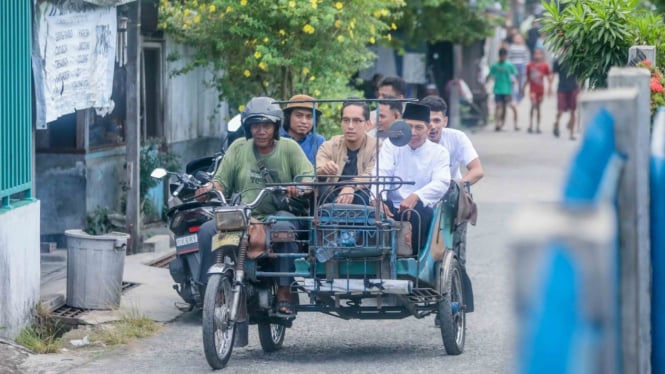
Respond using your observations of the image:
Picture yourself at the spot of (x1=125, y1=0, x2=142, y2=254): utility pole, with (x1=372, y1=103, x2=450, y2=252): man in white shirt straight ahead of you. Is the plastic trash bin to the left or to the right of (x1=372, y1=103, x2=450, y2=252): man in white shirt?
right

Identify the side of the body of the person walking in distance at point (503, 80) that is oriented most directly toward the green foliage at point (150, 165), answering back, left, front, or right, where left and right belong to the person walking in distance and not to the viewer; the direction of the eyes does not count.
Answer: front

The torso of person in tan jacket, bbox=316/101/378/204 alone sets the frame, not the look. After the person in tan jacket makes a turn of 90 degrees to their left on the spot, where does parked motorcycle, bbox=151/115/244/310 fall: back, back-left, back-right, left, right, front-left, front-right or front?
back

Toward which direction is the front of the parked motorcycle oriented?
away from the camera

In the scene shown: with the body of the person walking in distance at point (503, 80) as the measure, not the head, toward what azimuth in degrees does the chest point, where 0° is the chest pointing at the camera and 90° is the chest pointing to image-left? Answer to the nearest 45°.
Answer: approximately 0°

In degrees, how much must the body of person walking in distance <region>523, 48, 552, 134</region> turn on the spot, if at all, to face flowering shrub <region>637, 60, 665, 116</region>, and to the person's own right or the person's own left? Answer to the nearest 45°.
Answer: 0° — they already face it

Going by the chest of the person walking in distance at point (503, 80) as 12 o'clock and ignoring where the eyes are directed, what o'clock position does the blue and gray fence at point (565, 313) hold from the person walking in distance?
The blue and gray fence is roughly at 12 o'clock from the person walking in distance.

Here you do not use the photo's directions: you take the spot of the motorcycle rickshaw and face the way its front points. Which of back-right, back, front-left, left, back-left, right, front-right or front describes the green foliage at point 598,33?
back-left

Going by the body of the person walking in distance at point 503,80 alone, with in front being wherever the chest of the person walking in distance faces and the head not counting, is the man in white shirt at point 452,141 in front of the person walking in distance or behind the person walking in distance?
in front
